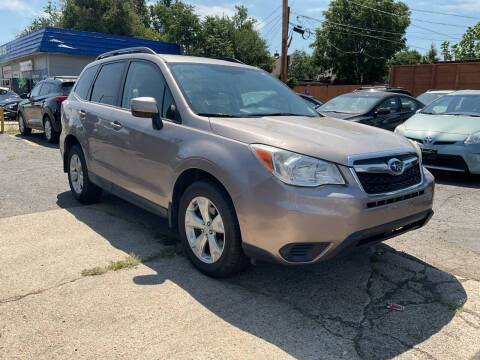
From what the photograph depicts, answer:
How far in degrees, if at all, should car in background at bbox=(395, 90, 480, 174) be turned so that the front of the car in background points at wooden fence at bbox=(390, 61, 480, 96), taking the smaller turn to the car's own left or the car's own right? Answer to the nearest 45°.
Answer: approximately 135° to the car's own right

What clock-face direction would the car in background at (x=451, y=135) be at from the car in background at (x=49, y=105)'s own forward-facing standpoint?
the car in background at (x=451, y=135) is roughly at 6 o'clock from the car in background at (x=49, y=105).

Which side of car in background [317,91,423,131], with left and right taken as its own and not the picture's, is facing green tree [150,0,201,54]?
right

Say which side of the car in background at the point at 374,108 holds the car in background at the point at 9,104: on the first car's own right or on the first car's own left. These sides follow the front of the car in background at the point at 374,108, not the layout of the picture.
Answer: on the first car's own right

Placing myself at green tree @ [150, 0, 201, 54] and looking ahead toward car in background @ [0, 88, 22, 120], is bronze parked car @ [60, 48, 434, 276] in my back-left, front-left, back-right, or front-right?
front-left

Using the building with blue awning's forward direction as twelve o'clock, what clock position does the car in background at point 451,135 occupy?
The car in background is roughly at 10 o'clock from the building with blue awning.

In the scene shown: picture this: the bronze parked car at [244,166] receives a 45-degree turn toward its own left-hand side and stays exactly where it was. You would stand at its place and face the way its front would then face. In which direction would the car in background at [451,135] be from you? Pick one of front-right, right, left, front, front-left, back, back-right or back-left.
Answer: front-left

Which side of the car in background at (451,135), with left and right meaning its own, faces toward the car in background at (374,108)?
right

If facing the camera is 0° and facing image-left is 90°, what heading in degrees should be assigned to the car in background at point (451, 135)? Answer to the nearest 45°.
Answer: approximately 45°

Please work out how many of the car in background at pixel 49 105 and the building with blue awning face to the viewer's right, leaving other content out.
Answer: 0

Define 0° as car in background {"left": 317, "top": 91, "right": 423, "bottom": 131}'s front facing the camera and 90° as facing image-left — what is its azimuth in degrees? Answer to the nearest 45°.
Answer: approximately 45°

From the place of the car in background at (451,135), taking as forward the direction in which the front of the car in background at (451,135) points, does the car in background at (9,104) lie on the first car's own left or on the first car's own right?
on the first car's own right

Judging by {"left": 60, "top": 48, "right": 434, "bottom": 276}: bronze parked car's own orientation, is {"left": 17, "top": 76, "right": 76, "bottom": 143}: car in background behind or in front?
behind
